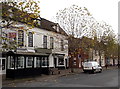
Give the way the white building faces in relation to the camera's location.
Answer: facing the viewer and to the right of the viewer
